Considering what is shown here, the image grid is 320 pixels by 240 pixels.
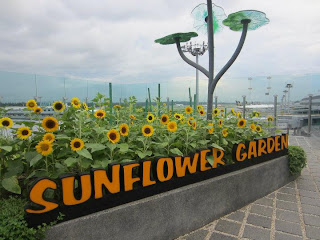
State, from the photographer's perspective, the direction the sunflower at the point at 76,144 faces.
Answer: facing the viewer

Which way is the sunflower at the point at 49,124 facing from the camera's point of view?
toward the camera

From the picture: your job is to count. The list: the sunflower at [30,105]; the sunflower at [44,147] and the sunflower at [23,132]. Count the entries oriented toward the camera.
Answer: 3

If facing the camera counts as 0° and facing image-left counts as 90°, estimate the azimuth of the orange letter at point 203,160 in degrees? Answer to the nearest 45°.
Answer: approximately 315°

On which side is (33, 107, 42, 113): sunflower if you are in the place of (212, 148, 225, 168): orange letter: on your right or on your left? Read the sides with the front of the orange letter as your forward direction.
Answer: on your right

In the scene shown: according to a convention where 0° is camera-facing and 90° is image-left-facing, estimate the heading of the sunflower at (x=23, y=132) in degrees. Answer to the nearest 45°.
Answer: approximately 0°

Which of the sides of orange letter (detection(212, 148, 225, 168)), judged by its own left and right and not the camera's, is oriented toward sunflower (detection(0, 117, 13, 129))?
right

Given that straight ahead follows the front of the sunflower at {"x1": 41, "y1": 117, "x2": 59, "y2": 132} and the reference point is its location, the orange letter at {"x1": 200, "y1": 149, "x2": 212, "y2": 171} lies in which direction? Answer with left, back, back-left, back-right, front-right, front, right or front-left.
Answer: left

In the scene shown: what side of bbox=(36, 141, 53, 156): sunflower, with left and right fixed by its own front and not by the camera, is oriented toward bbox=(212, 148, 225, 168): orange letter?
left

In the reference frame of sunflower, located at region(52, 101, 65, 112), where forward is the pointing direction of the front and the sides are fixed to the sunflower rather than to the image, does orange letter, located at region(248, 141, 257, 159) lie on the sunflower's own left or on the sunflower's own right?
on the sunflower's own left

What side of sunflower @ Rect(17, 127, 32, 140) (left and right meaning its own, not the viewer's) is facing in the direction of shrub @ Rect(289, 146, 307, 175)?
left

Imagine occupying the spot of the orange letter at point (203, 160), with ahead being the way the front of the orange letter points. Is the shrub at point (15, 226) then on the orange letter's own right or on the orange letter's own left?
on the orange letter's own right
